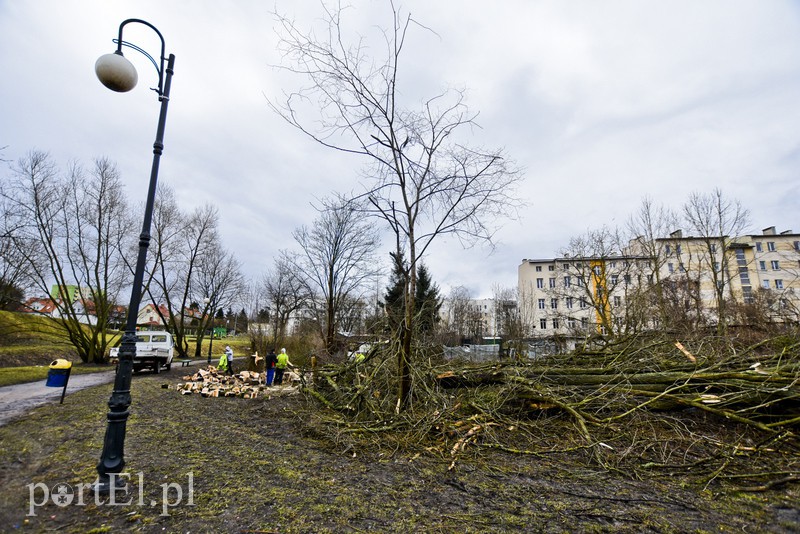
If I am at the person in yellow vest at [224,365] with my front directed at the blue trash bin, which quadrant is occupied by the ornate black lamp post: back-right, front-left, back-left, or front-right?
front-left

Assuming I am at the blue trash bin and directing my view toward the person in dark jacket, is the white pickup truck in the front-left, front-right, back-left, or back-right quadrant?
front-left

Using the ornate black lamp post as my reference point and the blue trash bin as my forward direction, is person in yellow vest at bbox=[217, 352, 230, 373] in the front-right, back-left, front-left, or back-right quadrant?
front-right

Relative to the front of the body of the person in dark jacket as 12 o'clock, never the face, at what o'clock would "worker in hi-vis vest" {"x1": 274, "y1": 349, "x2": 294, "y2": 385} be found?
The worker in hi-vis vest is roughly at 2 o'clock from the person in dark jacket.

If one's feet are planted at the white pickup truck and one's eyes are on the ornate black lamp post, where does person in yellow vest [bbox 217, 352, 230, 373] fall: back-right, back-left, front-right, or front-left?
front-left

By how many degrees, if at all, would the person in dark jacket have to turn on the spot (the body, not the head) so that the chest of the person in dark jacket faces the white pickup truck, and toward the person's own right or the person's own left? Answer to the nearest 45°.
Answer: approximately 135° to the person's own left

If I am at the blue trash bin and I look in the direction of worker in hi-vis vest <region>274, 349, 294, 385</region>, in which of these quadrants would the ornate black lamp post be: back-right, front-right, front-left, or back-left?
back-right

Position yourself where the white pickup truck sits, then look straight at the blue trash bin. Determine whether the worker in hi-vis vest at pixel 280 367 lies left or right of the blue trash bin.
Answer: left
